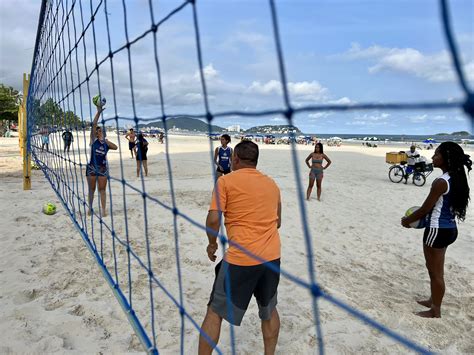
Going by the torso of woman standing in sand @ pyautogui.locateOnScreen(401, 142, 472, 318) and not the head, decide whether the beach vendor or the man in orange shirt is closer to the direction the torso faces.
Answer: the man in orange shirt

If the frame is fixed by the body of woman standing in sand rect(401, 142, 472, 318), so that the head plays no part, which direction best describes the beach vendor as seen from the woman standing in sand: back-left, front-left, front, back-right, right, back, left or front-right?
right

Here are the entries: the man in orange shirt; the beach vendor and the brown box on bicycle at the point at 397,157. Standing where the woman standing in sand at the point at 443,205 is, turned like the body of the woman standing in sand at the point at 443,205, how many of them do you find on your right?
2

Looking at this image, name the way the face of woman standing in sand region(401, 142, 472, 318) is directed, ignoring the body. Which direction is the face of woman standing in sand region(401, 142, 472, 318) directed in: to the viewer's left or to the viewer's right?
to the viewer's left

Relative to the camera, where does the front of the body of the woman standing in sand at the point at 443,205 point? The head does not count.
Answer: to the viewer's left

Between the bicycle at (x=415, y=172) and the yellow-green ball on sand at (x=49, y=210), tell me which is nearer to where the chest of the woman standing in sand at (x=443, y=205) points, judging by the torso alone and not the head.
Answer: the yellow-green ball on sand

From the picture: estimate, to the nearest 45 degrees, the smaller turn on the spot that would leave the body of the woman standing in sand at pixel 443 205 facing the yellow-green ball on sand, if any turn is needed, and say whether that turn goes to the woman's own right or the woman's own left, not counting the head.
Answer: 0° — they already face it

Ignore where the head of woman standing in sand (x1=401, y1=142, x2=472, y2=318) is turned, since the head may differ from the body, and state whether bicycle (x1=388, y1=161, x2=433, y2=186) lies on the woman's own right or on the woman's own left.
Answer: on the woman's own right

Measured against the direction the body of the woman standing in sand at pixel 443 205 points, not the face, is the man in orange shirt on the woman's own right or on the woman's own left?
on the woman's own left
